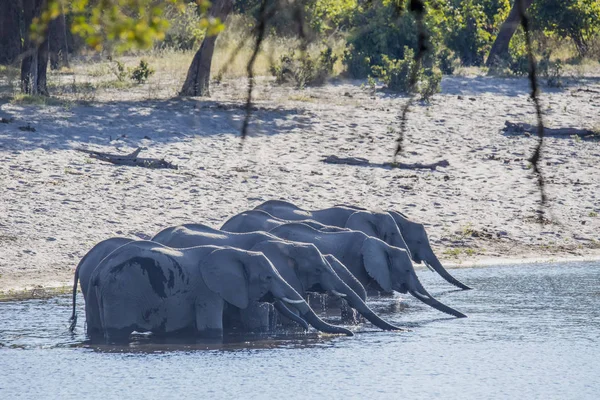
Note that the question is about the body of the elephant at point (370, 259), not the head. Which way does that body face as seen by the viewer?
to the viewer's right

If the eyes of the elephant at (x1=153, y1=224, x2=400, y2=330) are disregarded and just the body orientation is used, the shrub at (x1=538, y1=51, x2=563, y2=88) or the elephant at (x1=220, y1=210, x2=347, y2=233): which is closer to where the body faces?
the shrub

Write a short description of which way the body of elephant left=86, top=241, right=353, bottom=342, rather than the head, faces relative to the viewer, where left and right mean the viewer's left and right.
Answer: facing to the right of the viewer

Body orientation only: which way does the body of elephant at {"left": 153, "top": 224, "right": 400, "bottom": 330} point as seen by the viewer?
to the viewer's right

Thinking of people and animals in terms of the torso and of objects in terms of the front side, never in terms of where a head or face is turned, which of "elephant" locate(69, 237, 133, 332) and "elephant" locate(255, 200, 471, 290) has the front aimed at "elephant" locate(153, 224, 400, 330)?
"elephant" locate(69, 237, 133, 332)

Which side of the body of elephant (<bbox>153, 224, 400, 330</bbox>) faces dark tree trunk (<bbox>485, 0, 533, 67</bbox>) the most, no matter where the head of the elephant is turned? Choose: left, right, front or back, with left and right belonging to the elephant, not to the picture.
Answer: left

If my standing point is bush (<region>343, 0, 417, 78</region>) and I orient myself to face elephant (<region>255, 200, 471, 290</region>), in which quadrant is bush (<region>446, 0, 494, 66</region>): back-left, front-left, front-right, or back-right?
back-left

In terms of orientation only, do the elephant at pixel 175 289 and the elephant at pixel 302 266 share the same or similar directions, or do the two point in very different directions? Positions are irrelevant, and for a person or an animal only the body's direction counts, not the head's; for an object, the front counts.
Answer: same or similar directions

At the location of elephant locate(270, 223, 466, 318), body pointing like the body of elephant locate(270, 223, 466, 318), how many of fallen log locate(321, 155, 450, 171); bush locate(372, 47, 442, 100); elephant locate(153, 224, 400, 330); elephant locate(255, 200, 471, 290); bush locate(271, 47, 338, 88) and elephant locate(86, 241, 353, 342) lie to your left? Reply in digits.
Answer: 4

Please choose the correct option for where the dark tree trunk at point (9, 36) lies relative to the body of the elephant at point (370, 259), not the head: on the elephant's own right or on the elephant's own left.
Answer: on the elephant's own left

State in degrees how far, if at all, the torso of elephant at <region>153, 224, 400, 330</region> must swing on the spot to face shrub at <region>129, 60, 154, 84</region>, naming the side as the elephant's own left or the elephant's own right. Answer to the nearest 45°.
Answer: approximately 90° to the elephant's own left

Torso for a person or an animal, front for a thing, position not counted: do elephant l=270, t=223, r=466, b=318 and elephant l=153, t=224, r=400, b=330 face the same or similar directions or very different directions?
same or similar directions

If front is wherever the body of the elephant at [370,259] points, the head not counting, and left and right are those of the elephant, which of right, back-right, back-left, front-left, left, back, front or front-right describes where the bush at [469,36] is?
left

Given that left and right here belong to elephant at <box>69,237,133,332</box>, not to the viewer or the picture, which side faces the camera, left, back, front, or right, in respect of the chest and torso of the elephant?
right

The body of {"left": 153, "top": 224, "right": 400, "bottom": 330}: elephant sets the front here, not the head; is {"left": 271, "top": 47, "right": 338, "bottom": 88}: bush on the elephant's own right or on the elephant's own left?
on the elephant's own left
